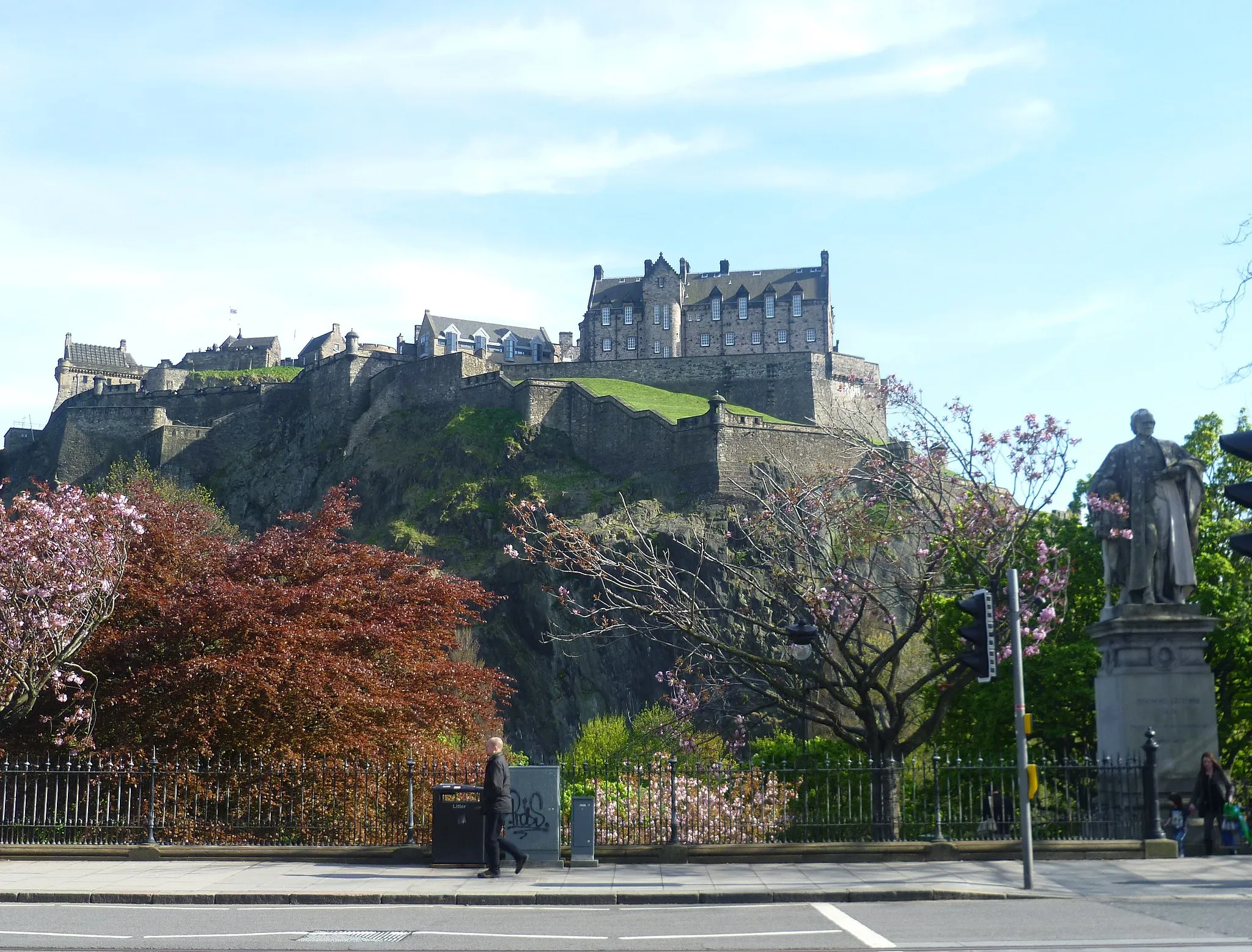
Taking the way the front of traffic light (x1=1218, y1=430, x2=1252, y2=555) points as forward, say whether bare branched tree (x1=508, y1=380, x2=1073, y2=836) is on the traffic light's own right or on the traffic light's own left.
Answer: on the traffic light's own right

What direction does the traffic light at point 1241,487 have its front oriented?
to the viewer's left

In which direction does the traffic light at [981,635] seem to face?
to the viewer's left

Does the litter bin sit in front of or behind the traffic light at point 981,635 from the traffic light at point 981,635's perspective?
in front

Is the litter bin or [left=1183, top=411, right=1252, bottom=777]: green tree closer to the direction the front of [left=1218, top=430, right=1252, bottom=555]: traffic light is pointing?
the litter bin
